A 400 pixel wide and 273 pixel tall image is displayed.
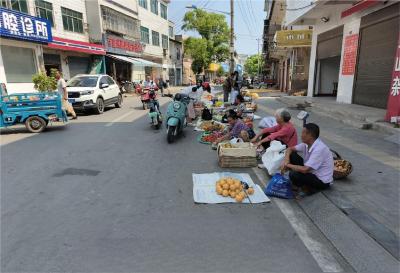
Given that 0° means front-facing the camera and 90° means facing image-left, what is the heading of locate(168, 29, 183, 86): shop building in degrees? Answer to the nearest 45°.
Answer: approximately 315°

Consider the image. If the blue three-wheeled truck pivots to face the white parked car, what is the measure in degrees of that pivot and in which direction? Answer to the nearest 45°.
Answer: approximately 135° to its right

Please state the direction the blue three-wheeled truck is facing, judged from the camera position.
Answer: facing to the left of the viewer

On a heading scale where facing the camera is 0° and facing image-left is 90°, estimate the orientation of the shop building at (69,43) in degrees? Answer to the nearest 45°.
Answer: approximately 315°

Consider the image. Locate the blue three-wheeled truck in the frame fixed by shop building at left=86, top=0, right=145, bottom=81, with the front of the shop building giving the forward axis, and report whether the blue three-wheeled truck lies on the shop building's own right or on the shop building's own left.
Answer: on the shop building's own right

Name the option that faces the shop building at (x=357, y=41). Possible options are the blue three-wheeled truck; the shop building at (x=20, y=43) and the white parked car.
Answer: the shop building at (x=20, y=43)

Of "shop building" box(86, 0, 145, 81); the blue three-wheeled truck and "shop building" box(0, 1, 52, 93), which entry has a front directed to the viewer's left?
the blue three-wheeled truck

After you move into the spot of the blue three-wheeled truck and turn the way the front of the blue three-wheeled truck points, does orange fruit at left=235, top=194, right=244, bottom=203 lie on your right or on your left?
on your left

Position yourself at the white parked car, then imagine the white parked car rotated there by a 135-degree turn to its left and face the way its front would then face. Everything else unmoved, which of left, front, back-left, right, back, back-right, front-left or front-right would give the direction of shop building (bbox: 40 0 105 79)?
left

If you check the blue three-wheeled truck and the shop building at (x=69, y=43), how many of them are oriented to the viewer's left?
1

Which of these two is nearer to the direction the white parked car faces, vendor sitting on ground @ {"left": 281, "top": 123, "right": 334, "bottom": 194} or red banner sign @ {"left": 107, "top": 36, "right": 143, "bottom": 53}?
the vendor sitting on ground

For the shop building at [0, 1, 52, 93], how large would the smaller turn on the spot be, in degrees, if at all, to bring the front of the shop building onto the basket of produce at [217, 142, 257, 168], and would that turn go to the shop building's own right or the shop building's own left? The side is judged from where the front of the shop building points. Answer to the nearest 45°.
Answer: approximately 45° to the shop building's own right

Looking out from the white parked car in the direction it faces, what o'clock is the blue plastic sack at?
The blue plastic sack is roughly at 10 o'clock from the white parked car.

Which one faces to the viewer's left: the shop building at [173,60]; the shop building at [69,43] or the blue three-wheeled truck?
the blue three-wheeled truck

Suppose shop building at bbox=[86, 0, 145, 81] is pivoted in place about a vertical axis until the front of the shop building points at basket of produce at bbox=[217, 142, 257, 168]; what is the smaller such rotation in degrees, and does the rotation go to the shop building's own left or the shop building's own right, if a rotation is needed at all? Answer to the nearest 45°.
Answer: approximately 45° to the shop building's own right
